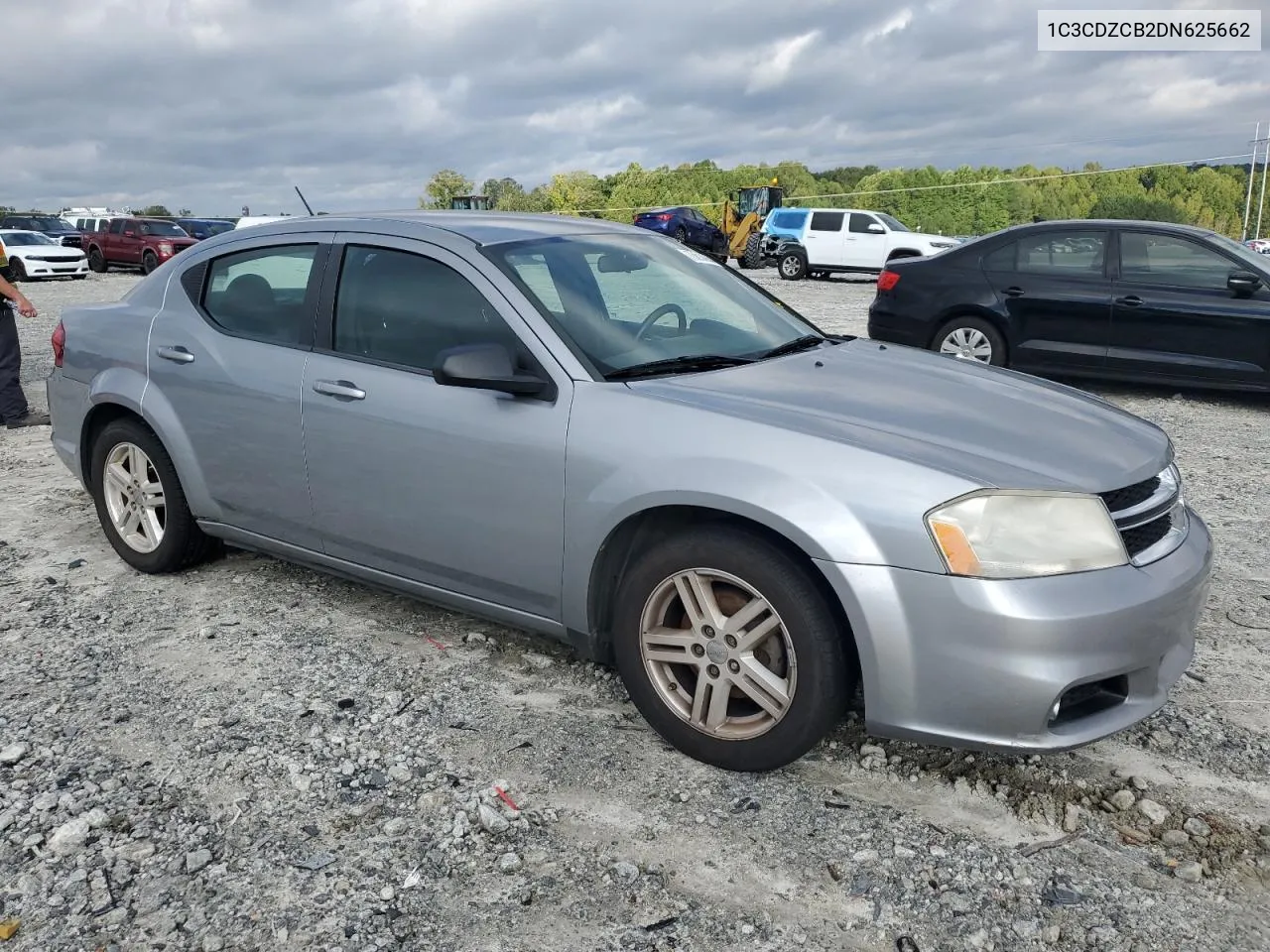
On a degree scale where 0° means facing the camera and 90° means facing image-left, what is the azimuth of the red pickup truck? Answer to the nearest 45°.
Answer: approximately 315°

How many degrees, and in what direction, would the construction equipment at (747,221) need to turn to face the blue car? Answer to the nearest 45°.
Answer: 0° — it already faces it

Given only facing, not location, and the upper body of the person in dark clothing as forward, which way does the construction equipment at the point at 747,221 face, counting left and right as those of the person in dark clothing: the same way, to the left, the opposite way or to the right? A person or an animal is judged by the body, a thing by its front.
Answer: the opposite way

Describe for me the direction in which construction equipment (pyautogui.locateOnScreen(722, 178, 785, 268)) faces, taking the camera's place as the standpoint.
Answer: facing the viewer and to the left of the viewer

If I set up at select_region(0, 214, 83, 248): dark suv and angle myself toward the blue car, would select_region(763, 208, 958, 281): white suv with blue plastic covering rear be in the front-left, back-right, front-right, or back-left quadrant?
front-right

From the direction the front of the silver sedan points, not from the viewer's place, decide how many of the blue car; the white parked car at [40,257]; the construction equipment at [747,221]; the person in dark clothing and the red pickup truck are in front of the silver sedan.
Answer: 0

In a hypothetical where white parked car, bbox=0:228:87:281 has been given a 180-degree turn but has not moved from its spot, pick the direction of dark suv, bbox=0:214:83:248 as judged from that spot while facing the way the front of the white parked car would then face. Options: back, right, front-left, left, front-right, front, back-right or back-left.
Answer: front-right

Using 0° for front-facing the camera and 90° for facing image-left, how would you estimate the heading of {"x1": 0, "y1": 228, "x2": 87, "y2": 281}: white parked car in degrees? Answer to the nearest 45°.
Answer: approximately 315°

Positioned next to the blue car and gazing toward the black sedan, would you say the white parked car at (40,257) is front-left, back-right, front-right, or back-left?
front-right

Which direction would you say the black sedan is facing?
to the viewer's right

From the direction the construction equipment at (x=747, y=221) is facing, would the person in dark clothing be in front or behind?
in front

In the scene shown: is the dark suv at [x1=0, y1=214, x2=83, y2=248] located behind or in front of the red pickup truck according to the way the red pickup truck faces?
behind

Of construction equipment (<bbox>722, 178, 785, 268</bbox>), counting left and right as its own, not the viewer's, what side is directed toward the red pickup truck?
front

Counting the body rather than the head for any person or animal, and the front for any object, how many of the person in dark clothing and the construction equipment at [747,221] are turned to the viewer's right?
1

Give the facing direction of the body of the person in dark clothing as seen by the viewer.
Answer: to the viewer's right

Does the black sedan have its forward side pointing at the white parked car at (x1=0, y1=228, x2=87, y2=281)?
no

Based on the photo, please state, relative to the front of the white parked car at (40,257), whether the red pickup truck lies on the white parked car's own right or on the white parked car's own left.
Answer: on the white parked car's own left

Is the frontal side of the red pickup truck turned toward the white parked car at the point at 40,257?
no
